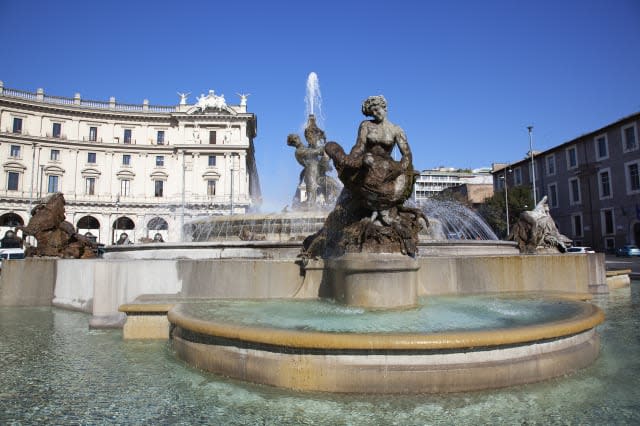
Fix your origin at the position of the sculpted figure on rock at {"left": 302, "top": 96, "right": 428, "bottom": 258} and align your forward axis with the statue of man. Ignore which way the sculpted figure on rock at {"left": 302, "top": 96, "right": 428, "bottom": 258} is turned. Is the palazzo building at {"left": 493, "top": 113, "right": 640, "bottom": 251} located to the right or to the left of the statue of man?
right

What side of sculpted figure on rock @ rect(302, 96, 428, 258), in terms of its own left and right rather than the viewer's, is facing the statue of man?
back

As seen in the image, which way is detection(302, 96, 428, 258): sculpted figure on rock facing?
toward the camera

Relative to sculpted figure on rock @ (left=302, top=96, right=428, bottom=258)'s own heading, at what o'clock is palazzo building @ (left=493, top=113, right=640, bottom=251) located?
The palazzo building is roughly at 7 o'clock from the sculpted figure on rock.

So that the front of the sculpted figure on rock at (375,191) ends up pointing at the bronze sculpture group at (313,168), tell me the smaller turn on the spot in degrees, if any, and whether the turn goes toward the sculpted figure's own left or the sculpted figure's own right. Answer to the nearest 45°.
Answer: approximately 180°

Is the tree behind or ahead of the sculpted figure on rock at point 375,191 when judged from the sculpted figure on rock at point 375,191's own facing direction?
behind

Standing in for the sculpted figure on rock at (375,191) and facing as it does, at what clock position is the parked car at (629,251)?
The parked car is roughly at 7 o'clock from the sculpted figure on rock.

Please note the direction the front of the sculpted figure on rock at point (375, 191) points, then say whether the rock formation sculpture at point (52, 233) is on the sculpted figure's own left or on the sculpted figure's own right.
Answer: on the sculpted figure's own right

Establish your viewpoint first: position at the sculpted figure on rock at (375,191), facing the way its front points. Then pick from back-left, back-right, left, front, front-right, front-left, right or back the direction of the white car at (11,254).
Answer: back-right

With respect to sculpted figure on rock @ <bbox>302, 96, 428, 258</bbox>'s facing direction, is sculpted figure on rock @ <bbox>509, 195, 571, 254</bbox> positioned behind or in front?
behind
